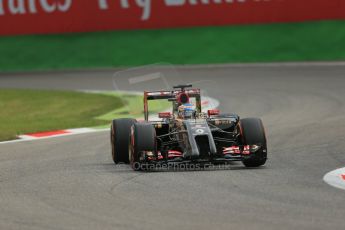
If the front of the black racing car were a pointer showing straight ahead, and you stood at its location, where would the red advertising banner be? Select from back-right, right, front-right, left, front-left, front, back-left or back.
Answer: back

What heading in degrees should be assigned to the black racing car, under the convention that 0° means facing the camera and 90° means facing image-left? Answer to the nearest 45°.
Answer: approximately 0°
